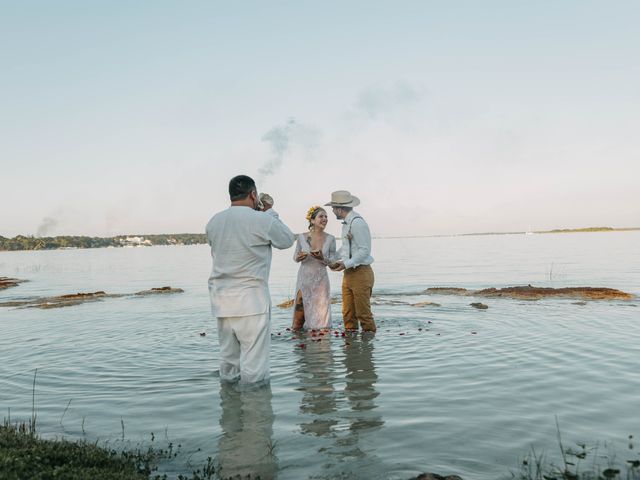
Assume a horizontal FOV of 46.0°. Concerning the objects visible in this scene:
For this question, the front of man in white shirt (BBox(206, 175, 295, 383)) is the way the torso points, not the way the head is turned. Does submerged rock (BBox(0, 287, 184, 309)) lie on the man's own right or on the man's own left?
on the man's own left

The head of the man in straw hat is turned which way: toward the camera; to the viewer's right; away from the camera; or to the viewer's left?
to the viewer's left

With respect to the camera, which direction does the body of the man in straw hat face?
to the viewer's left

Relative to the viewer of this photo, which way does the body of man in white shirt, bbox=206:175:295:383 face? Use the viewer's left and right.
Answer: facing away from the viewer and to the right of the viewer

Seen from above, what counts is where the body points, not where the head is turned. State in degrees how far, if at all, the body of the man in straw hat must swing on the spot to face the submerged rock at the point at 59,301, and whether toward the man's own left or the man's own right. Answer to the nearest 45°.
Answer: approximately 45° to the man's own right

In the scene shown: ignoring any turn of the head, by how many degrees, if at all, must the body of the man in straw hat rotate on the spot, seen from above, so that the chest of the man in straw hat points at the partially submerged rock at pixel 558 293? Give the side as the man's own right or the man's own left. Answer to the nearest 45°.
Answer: approximately 135° to the man's own right

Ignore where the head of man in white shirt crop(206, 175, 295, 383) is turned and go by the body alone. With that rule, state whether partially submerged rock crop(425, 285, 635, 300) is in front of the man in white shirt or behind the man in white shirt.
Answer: in front

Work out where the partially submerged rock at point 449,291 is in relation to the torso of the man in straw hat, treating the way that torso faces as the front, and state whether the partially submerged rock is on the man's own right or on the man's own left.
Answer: on the man's own right

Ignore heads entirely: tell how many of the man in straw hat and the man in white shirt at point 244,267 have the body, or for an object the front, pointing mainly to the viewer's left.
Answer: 1

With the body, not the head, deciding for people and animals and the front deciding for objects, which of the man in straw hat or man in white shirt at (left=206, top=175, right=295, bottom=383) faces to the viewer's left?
the man in straw hat
